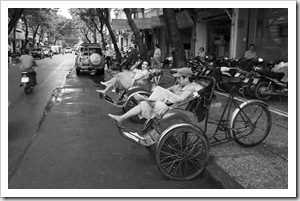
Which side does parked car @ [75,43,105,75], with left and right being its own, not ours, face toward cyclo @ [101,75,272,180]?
back

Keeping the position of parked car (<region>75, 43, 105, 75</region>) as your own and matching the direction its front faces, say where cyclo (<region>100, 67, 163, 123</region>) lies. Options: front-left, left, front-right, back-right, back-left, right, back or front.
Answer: back

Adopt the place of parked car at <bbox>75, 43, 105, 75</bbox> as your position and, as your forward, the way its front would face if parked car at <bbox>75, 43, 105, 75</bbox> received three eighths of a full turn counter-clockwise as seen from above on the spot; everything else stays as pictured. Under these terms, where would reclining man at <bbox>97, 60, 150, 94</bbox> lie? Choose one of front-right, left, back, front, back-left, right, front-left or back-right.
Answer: front-left

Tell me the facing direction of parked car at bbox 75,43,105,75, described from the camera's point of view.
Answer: facing away from the viewer

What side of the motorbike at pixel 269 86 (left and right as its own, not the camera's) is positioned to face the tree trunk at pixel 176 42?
left

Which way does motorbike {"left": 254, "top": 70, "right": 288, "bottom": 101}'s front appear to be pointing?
to the viewer's right

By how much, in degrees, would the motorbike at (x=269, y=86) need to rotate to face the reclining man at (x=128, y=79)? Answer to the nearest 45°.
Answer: approximately 135° to its right

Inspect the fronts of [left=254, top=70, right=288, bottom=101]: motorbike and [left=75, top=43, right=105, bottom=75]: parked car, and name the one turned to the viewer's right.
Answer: the motorbike
